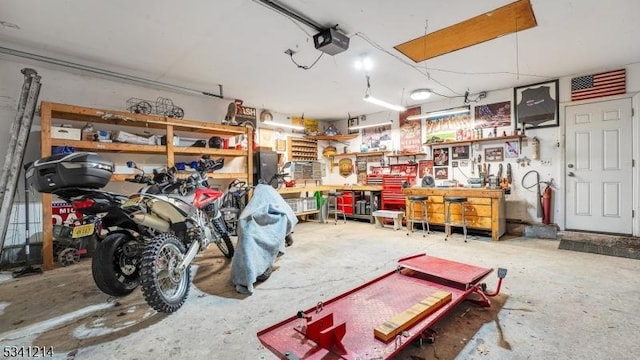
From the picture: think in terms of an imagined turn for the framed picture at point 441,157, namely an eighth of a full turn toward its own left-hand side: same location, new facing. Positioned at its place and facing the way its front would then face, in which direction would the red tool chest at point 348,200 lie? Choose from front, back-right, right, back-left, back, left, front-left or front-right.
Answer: back-right

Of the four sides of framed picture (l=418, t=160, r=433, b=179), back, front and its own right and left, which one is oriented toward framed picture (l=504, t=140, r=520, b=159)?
left

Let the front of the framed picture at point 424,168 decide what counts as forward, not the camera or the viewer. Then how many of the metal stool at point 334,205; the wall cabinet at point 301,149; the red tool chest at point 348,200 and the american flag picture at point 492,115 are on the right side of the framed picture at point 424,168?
3

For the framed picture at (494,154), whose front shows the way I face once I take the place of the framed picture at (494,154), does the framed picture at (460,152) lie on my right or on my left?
on my right

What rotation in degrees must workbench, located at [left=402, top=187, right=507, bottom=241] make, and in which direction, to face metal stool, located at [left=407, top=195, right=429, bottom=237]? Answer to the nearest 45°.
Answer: approximately 90° to its right

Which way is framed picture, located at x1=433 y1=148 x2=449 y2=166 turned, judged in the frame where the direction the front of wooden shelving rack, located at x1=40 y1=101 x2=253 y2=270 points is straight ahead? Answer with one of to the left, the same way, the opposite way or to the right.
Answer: to the right

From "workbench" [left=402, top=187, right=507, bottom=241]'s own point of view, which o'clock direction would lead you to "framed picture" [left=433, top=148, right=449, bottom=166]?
The framed picture is roughly at 5 o'clock from the workbench.

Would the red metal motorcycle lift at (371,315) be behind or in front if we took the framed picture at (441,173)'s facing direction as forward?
in front
